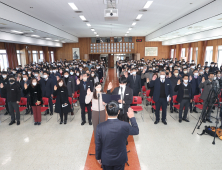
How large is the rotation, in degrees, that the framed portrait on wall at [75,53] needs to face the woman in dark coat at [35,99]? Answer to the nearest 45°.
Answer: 0° — it already faces them

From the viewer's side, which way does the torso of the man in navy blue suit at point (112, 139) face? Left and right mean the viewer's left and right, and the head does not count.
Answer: facing away from the viewer

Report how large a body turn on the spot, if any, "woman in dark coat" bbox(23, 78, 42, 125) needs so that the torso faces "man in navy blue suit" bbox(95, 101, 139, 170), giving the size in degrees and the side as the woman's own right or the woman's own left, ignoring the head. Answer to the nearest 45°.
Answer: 0° — they already face them

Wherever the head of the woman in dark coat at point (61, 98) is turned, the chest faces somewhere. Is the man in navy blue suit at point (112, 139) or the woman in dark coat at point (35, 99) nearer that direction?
the man in navy blue suit

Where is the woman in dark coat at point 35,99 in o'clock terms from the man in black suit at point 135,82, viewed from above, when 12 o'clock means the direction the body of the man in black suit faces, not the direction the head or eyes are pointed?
The woman in dark coat is roughly at 2 o'clock from the man in black suit.

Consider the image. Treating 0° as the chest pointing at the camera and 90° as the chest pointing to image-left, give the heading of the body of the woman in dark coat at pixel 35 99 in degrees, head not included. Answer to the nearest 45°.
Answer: approximately 0°
